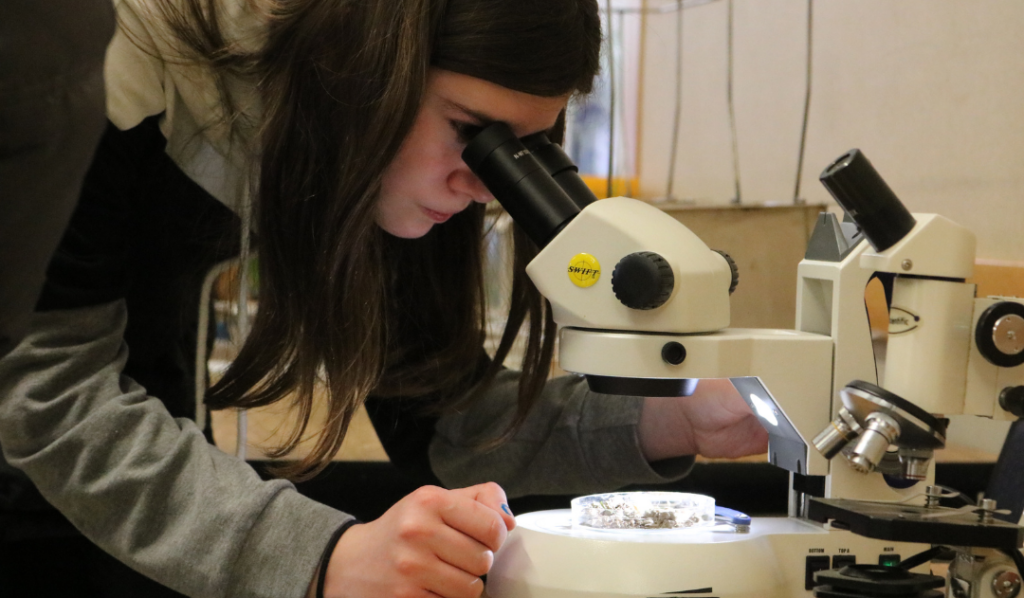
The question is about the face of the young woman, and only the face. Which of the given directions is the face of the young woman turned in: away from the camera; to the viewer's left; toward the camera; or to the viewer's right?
to the viewer's right

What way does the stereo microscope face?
to the viewer's left

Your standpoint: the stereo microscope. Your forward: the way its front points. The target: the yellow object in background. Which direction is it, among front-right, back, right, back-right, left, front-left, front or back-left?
right
